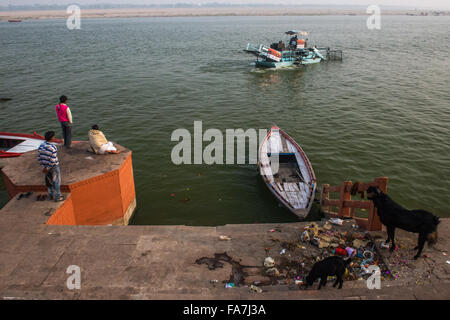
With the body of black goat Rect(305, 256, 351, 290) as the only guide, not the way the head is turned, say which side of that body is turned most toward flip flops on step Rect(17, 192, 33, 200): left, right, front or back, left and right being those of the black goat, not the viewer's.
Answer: front

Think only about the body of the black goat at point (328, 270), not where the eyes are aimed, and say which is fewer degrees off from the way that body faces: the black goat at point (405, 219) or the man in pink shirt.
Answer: the man in pink shirt

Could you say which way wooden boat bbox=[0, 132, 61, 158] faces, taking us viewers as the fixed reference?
facing to the right of the viewer

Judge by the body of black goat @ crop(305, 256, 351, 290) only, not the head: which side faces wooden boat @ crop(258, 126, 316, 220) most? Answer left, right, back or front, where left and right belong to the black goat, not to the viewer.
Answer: right

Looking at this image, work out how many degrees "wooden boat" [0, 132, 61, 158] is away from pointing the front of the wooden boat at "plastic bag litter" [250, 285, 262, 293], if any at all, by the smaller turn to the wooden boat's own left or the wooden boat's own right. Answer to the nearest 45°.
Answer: approximately 90° to the wooden boat's own right

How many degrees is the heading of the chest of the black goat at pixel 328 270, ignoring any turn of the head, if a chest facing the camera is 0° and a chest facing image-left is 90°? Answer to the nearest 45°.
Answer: approximately 90°

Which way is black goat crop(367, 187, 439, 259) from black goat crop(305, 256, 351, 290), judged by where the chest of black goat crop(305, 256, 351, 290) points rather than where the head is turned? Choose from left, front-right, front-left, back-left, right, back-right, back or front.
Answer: back-right

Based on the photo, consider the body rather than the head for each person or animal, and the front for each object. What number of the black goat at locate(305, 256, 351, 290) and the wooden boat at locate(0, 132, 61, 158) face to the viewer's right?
1
